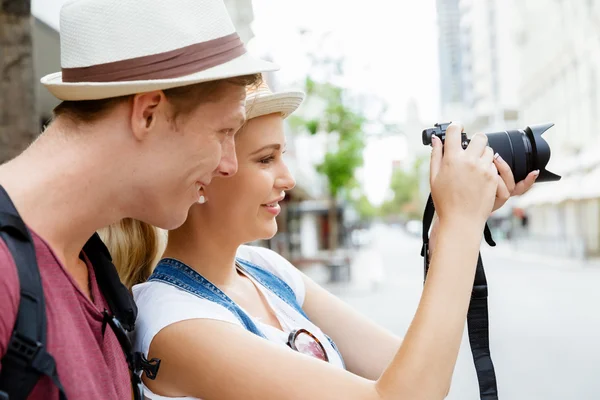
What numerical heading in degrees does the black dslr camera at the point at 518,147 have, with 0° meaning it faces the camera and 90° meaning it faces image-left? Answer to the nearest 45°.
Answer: approximately 270°

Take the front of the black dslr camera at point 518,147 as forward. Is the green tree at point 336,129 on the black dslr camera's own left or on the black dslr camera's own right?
on the black dslr camera's own left
